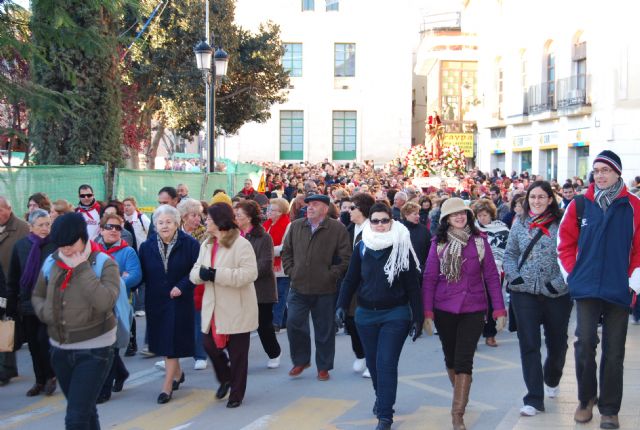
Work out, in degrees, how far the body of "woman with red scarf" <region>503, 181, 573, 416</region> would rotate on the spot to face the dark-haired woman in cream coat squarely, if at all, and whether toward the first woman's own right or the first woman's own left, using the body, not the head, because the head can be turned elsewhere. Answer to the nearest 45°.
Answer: approximately 90° to the first woman's own right

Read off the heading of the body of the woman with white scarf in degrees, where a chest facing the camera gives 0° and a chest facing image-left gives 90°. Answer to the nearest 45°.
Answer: approximately 0°

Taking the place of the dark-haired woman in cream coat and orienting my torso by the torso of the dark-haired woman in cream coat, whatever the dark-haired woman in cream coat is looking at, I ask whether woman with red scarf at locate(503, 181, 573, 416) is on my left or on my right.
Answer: on my left

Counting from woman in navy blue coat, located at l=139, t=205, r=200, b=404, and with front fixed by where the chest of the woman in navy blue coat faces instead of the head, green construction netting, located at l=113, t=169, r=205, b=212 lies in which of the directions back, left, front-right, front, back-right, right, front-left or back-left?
back

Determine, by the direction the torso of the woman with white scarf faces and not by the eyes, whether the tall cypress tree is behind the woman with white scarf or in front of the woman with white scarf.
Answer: behind

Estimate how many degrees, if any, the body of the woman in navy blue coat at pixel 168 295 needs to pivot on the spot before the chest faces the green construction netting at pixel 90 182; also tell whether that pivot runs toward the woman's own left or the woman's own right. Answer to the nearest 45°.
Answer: approximately 180°

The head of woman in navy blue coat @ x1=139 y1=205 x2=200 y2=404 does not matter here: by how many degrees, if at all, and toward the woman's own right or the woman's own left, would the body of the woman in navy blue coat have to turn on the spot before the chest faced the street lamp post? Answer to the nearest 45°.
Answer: approximately 180°

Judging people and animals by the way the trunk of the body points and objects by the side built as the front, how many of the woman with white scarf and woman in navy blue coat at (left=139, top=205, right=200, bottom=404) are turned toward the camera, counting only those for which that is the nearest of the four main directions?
2

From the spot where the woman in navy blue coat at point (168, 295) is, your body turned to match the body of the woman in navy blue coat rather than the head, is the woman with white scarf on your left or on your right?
on your left

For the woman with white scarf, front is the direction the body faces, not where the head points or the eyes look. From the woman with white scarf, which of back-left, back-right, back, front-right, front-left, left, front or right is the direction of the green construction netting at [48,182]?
back-right
